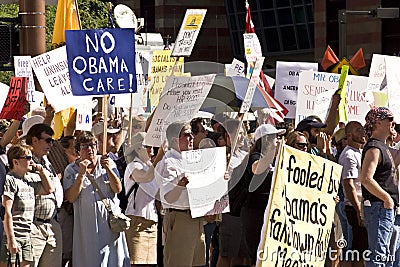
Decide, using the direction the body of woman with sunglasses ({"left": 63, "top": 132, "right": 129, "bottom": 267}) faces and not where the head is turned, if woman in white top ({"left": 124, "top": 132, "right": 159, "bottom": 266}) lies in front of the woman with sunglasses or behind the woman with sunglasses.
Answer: behind
